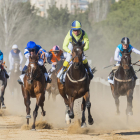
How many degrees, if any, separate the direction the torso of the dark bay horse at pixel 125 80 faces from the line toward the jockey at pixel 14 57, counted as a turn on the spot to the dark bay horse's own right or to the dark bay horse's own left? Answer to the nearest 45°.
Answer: approximately 135° to the dark bay horse's own right

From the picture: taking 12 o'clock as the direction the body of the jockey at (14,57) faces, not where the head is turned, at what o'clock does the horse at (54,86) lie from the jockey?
The horse is roughly at 11 o'clock from the jockey.

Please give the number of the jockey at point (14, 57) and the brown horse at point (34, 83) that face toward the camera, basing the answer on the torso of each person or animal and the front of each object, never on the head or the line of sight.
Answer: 2

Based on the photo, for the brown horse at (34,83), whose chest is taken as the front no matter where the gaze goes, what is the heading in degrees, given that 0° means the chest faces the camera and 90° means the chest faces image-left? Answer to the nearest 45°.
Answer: approximately 0°

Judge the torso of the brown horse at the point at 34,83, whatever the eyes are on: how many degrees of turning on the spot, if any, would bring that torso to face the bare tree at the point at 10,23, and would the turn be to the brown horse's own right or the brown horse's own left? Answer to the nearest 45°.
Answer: approximately 180°

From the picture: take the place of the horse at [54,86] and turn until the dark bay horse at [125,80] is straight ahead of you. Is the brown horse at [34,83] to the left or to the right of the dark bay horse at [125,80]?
right

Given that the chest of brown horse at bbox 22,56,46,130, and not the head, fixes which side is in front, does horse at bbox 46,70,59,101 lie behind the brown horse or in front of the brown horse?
behind

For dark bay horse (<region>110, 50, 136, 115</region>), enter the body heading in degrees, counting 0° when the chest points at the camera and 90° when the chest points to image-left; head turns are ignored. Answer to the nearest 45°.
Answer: approximately 0°
